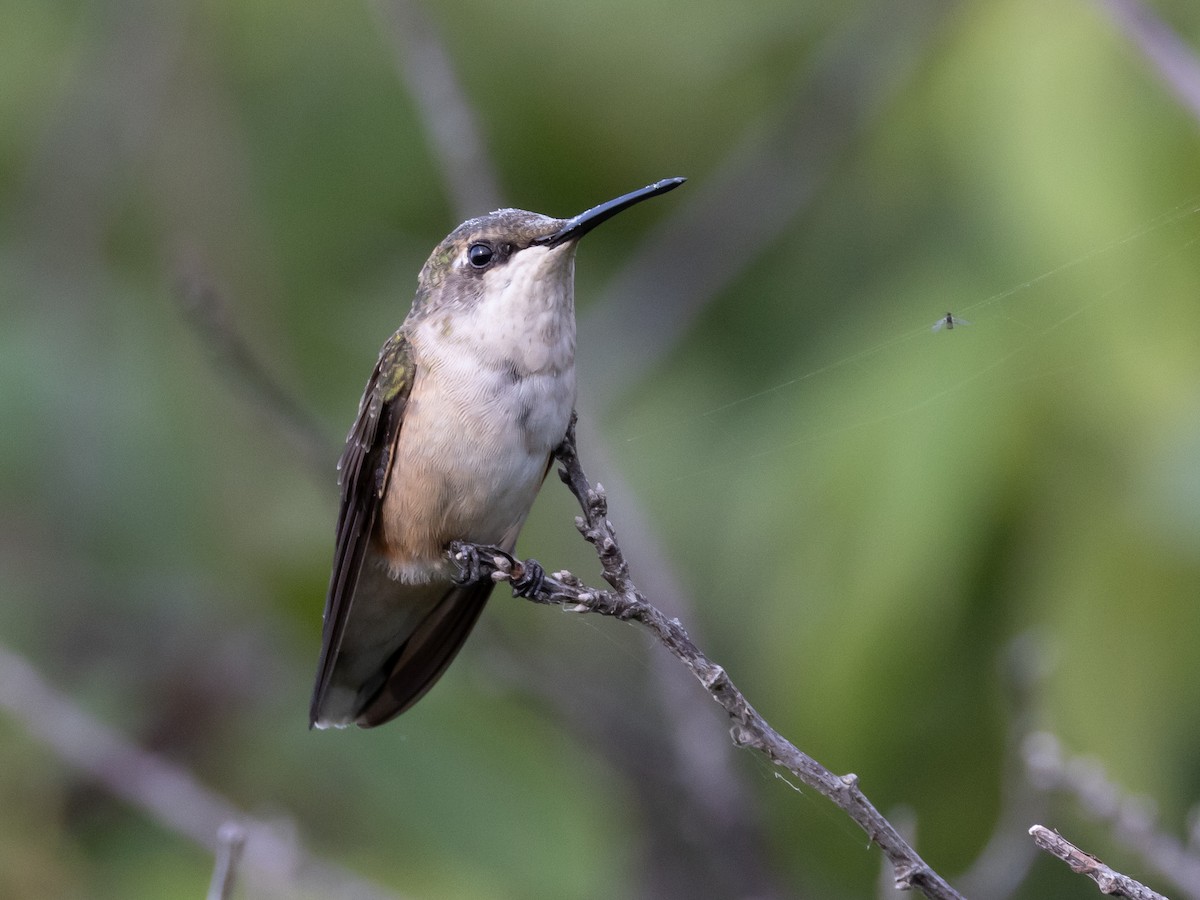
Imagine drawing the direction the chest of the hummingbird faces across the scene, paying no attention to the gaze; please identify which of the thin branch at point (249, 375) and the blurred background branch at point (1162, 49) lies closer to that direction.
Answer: the blurred background branch

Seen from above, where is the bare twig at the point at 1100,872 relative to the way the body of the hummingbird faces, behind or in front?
in front

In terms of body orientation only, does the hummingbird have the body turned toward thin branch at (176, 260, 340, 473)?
no

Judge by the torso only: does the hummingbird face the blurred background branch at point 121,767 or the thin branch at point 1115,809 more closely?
the thin branch

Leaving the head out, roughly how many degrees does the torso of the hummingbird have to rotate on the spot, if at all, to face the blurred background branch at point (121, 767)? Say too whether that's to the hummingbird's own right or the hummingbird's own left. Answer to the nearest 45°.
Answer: approximately 180°
